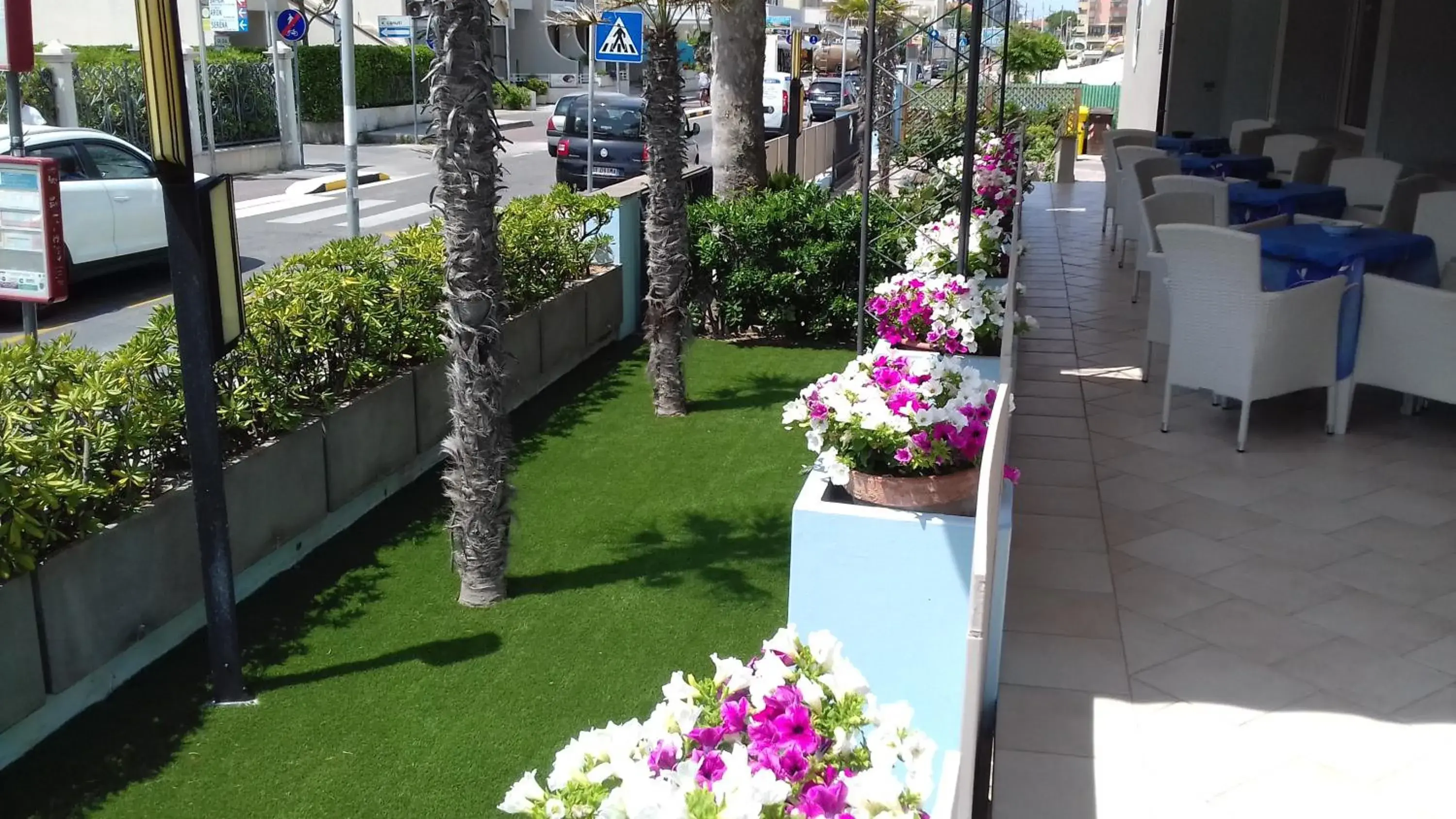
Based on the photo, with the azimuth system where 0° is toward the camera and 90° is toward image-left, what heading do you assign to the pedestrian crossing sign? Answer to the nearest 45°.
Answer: approximately 0°

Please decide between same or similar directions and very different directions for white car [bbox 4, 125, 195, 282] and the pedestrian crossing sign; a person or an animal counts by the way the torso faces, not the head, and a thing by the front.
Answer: very different directions

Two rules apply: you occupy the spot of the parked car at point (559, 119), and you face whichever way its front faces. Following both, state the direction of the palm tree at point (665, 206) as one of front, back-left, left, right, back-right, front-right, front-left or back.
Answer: back

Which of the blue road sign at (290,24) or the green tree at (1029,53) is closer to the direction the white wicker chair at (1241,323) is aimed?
the green tree

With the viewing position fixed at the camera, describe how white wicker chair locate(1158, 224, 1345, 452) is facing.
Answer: facing away from the viewer and to the right of the viewer

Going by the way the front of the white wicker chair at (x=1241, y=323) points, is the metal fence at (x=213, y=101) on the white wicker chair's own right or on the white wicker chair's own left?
on the white wicker chair's own left

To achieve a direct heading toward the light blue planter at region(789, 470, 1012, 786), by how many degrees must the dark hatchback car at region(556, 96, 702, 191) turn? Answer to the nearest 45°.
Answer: approximately 180°

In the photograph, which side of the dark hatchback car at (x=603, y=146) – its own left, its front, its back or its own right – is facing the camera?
back

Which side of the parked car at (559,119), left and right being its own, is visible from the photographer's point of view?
back

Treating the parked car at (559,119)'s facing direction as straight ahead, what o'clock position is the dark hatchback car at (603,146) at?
The dark hatchback car is roughly at 5 o'clock from the parked car.
